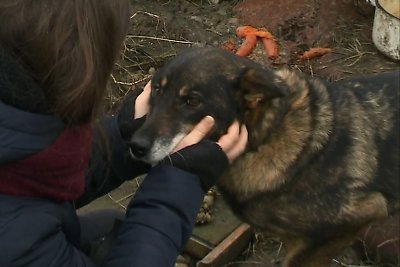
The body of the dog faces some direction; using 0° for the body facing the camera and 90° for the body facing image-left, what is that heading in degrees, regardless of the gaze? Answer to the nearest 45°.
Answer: approximately 90°

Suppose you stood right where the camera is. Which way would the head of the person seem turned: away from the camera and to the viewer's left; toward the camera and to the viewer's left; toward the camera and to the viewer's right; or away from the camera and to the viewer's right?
away from the camera and to the viewer's right

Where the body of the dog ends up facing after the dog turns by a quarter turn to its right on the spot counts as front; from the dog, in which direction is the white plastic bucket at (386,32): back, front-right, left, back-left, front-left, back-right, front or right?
front

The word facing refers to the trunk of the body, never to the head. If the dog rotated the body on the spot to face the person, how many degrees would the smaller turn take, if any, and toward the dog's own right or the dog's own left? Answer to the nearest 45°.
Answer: approximately 45° to the dog's own left
